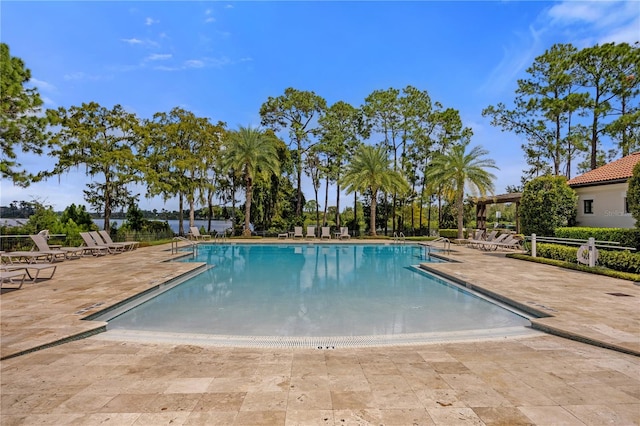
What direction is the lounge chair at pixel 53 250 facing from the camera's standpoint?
to the viewer's right

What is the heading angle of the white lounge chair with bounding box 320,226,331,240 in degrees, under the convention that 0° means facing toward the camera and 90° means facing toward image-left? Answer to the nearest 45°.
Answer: approximately 0°

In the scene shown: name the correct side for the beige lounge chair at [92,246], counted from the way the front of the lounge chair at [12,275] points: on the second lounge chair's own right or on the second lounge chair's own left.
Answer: on the second lounge chair's own left

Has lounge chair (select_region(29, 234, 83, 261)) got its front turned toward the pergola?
yes

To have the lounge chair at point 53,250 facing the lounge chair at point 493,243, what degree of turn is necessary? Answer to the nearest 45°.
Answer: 0° — it already faces it

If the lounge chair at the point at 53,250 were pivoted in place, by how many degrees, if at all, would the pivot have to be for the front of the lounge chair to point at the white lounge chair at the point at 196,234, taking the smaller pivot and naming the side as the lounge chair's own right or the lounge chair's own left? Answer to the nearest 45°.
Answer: approximately 45° to the lounge chair's own left

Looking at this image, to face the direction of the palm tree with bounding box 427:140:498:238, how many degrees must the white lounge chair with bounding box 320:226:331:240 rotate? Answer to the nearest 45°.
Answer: approximately 90° to its left

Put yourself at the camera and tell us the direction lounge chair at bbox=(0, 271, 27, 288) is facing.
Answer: facing to the right of the viewer

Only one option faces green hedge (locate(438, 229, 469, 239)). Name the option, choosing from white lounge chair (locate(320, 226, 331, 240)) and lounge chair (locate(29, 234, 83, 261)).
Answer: the lounge chair

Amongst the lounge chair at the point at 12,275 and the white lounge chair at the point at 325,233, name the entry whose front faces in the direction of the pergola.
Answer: the lounge chair
